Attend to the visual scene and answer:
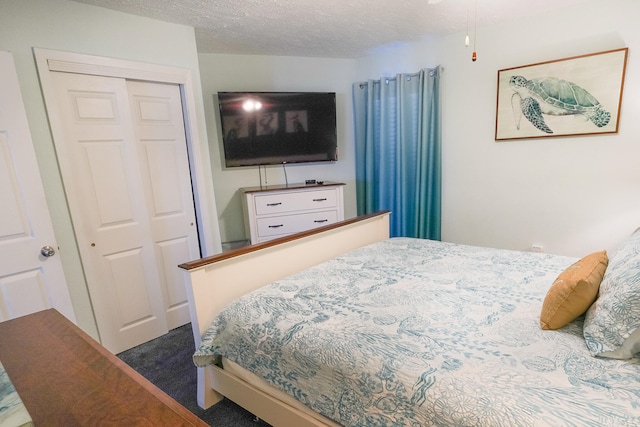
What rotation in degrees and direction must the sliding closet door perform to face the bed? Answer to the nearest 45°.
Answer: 0° — it already faces it

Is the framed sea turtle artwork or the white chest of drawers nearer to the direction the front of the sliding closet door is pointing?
the framed sea turtle artwork

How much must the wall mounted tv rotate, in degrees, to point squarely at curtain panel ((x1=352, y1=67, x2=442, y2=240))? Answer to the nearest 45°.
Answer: approximately 45° to its left

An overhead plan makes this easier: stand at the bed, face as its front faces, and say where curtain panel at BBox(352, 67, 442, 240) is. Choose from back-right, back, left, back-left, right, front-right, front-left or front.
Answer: front-right

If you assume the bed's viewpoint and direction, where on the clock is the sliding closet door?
The sliding closet door is roughly at 11 o'clock from the bed.

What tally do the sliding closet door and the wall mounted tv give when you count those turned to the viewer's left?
0

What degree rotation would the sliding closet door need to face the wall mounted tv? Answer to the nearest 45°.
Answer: approximately 45° to its left

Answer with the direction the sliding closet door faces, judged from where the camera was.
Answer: facing the viewer and to the right of the viewer

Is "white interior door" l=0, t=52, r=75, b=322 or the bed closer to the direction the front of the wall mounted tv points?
the bed

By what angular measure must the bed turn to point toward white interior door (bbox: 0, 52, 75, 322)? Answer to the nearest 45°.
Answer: approximately 45° to its left

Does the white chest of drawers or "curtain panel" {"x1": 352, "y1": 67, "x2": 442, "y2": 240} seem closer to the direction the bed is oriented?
the white chest of drawers

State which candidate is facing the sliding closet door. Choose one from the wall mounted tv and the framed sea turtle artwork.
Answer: the framed sea turtle artwork

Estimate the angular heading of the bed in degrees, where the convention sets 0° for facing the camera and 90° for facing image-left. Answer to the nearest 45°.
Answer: approximately 135°

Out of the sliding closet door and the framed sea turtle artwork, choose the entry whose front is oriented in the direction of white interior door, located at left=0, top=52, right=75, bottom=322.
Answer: the framed sea turtle artwork

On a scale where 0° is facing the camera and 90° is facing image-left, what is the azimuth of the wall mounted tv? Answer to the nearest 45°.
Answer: approximately 315°
